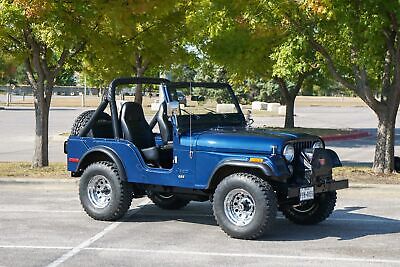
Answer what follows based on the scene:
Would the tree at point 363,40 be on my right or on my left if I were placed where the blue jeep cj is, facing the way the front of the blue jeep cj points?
on my left

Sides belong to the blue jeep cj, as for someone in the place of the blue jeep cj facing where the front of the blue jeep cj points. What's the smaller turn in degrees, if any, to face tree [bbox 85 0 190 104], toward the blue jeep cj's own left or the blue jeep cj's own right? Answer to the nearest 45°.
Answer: approximately 135° to the blue jeep cj's own left

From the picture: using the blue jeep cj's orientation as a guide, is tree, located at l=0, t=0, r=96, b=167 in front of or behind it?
behind

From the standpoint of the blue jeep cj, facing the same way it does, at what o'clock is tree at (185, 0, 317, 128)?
The tree is roughly at 8 o'clock from the blue jeep cj.

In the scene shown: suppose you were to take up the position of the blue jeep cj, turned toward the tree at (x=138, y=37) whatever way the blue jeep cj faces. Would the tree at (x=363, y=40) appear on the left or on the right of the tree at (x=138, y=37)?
right

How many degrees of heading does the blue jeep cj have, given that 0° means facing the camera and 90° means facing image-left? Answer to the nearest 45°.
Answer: approximately 315°
